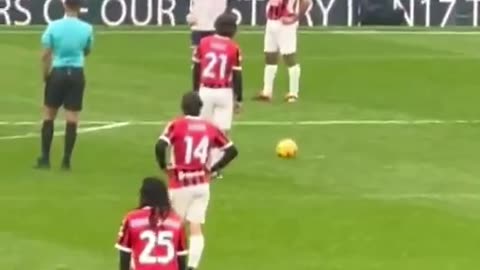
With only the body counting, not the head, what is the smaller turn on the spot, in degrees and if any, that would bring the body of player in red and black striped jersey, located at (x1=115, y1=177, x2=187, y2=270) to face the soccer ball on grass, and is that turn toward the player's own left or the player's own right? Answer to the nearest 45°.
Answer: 0° — they already face it

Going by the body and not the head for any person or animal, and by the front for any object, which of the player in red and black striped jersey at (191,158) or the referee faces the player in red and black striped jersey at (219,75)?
the player in red and black striped jersey at (191,158)

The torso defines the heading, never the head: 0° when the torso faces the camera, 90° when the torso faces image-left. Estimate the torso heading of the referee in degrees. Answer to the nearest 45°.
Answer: approximately 180°

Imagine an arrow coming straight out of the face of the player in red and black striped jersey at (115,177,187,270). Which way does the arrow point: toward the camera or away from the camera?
away from the camera

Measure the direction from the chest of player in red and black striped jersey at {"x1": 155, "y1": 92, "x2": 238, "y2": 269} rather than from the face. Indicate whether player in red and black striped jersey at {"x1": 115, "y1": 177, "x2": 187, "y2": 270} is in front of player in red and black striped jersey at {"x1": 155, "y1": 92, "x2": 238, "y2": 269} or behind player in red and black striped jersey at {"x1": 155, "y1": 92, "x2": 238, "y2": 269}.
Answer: behind

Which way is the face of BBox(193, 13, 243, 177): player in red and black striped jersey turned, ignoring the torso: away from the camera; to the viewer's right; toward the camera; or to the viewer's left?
away from the camera

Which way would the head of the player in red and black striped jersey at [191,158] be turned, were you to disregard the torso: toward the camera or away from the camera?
away from the camera

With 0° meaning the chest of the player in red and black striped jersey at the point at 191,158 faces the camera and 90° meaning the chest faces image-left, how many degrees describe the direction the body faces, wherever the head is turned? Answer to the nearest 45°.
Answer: approximately 180°

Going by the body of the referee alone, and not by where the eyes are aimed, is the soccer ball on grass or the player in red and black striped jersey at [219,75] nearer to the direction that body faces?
the soccer ball on grass

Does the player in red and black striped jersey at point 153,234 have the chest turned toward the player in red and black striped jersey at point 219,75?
yes

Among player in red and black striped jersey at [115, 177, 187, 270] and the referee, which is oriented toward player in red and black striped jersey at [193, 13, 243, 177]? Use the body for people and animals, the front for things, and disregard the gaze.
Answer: player in red and black striped jersey at [115, 177, 187, 270]

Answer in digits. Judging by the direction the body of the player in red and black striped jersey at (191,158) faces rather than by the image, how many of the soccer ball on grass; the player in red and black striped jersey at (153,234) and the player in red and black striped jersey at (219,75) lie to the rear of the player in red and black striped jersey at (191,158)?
1

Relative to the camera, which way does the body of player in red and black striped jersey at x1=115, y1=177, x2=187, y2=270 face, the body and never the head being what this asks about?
away from the camera
